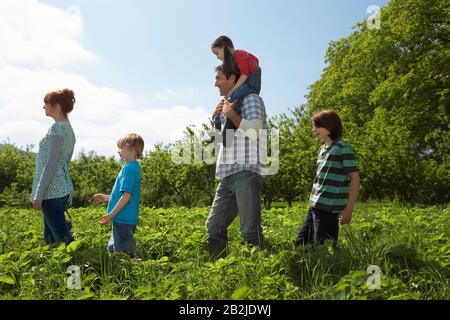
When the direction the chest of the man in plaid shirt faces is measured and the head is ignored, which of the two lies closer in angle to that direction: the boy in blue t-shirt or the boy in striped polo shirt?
the boy in blue t-shirt

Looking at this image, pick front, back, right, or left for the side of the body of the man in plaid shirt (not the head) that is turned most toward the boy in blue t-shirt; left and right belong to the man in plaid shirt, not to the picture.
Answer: front

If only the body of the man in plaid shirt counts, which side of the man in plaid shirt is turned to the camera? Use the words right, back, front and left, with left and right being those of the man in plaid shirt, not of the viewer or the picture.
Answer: left

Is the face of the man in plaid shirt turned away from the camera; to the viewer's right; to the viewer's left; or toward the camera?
to the viewer's left

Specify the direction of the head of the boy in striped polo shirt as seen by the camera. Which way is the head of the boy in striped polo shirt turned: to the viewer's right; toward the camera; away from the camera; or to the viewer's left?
to the viewer's left

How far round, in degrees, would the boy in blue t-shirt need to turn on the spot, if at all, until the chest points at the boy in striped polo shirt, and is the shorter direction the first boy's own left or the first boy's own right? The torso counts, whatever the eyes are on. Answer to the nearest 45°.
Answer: approximately 180°

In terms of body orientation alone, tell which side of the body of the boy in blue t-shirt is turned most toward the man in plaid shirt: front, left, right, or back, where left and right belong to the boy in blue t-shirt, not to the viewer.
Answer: back

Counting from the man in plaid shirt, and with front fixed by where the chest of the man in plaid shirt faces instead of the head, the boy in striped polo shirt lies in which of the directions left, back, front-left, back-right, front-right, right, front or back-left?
back

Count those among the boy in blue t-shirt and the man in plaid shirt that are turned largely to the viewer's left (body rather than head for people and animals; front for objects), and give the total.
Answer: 2

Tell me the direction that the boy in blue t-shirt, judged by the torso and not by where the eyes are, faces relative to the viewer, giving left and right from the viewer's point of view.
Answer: facing to the left of the viewer
